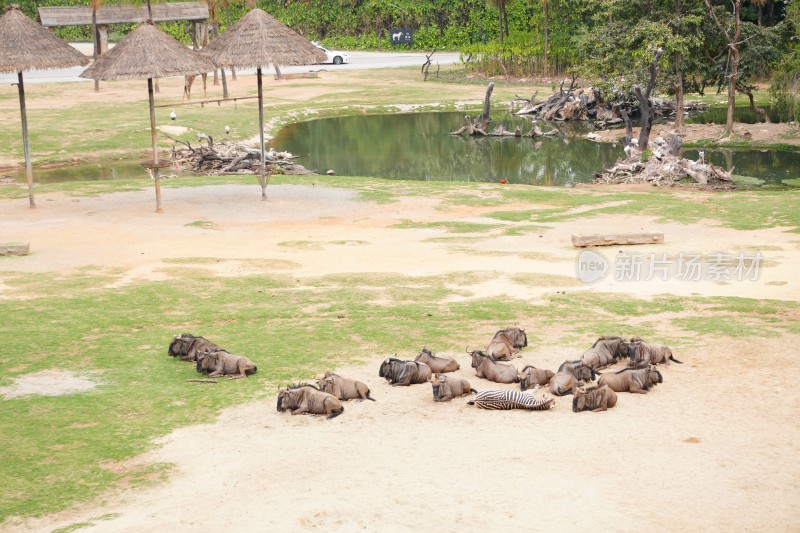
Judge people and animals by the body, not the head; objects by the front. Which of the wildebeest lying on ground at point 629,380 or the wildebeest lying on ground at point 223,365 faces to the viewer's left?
the wildebeest lying on ground at point 223,365

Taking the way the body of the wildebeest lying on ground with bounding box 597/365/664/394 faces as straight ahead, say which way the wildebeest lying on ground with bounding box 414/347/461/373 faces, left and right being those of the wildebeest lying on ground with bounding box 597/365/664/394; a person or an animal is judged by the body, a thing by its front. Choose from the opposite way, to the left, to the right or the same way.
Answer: the opposite way

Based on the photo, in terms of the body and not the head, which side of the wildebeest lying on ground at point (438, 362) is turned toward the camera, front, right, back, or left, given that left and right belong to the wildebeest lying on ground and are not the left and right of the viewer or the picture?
left

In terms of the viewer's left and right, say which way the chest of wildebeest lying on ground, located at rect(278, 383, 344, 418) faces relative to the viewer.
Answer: facing to the left of the viewer

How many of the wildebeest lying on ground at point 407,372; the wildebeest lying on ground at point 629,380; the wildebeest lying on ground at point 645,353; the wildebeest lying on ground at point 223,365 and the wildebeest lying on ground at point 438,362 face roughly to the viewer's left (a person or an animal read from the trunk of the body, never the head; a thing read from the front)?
4

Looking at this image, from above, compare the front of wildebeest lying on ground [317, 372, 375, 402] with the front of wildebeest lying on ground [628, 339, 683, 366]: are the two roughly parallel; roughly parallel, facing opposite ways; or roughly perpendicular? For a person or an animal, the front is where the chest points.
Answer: roughly parallel

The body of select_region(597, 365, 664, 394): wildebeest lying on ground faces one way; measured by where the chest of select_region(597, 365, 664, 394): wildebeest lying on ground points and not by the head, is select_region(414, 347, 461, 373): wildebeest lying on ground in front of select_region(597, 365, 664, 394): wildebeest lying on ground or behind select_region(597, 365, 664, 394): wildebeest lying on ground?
behind

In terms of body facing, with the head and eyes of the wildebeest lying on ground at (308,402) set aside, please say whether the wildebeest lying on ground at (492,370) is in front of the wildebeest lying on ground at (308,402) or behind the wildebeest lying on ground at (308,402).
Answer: behind

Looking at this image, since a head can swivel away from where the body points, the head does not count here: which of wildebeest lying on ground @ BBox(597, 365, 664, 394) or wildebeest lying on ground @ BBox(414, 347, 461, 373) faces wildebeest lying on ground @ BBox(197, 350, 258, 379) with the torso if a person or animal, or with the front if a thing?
wildebeest lying on ground @ BBox(414, 347, 461, 373)

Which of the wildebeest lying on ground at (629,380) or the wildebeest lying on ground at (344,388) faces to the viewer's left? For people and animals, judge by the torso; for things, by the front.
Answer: the wildebeest lying on ground at (344,388)

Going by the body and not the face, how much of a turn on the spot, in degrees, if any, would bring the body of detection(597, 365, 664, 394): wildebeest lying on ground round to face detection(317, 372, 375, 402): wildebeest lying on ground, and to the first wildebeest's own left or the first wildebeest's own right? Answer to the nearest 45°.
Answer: approximately 180°

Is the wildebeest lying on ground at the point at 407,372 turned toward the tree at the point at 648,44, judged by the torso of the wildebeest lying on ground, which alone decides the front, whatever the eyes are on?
no

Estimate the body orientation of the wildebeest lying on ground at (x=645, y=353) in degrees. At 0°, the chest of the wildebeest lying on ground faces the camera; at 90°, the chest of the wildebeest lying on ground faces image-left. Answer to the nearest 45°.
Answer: approximately 90°

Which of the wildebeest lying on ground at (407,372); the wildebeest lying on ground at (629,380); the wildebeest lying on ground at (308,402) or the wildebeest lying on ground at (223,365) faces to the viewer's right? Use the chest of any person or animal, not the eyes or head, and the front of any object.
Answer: the wildebeest lying on ground at (629,380)

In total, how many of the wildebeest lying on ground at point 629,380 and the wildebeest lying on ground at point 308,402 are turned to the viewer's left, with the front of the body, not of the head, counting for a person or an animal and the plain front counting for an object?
1

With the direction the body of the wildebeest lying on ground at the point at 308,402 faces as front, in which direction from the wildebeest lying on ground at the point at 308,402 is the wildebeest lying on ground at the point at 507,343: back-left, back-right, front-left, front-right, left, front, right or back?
back-right

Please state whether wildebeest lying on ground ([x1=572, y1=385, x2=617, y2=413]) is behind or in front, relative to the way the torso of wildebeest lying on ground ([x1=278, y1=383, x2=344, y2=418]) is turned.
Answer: behind

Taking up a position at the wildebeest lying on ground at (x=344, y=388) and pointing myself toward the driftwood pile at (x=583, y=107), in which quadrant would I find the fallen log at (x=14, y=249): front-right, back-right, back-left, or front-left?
front-left

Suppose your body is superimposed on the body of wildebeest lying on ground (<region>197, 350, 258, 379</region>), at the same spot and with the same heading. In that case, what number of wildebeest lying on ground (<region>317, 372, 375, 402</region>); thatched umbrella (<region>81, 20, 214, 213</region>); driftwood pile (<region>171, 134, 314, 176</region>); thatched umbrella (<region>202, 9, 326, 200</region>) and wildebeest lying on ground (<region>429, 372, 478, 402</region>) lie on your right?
3

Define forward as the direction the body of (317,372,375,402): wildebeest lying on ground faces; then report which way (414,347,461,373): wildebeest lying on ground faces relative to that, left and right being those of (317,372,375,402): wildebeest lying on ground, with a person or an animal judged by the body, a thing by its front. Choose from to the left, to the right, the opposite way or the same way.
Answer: the same way
